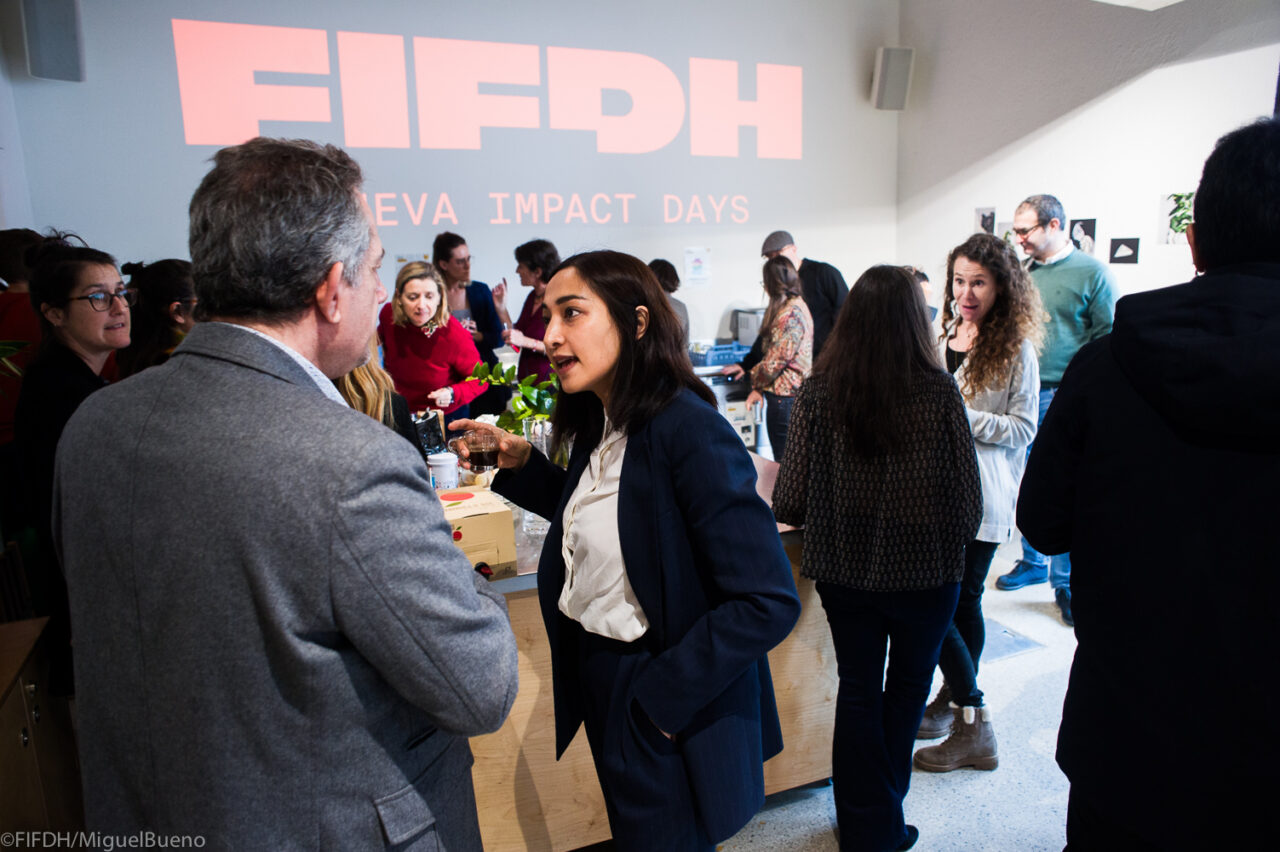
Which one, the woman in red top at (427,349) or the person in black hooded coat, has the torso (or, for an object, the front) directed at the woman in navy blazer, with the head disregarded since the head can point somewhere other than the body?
the woman in red top

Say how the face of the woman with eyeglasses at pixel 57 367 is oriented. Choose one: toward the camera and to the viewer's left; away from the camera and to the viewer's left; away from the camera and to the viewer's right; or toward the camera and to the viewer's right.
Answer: toward the camera and to the viewer's right

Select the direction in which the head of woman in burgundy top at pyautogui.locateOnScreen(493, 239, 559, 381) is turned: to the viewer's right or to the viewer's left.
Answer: to the viewer's left

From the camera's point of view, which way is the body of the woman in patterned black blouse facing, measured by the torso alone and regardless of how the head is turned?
away from the camera

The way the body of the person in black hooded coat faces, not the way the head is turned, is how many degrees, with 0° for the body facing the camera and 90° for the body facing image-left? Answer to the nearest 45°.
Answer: approximately 180°

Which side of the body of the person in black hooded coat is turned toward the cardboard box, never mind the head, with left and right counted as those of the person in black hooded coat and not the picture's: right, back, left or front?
left

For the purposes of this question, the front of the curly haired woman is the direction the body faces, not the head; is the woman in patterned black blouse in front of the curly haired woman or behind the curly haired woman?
in front

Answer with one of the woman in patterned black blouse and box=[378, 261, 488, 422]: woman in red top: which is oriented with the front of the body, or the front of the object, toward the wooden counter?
the woman in red top

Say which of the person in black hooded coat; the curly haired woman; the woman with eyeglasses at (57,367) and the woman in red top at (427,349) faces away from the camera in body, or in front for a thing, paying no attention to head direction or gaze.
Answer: the person in black hooded coat

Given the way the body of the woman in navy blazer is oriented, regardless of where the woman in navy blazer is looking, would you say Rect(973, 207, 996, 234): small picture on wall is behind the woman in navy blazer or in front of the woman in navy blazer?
behind

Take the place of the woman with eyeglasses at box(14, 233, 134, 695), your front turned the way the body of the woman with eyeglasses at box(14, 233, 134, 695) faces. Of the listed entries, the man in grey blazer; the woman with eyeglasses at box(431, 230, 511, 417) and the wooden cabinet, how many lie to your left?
1

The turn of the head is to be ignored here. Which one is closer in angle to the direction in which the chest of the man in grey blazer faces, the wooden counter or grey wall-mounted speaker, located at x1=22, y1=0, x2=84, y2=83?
the wooden counter

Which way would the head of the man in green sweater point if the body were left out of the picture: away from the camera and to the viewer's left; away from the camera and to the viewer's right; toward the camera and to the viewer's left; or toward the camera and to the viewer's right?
toward the camera and to the viewer's left

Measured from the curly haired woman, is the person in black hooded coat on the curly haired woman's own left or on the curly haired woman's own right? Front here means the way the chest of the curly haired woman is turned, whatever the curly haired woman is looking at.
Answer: on the curly haired woman's own left

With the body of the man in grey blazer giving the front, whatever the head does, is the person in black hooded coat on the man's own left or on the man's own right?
on the man's own right
